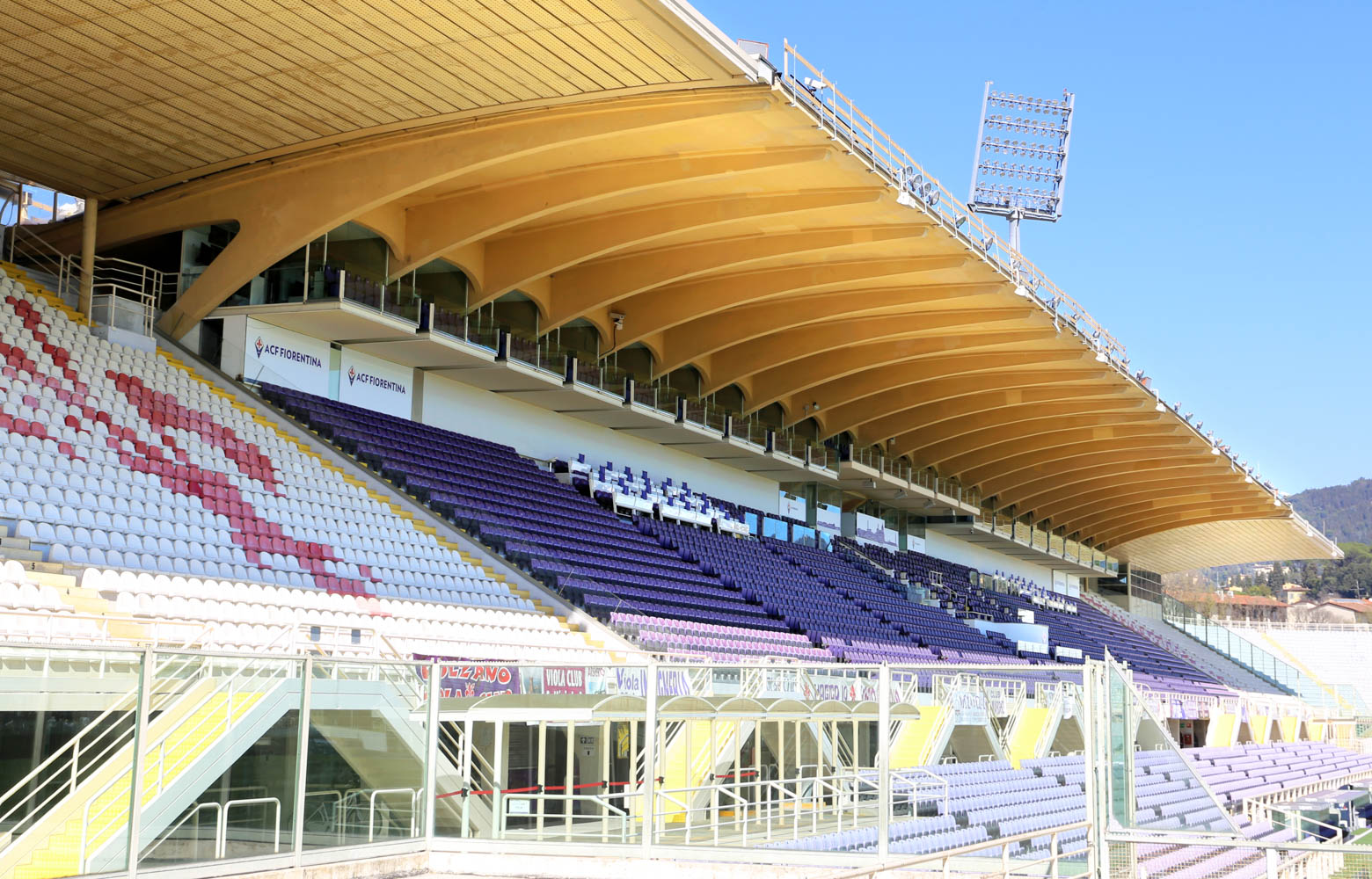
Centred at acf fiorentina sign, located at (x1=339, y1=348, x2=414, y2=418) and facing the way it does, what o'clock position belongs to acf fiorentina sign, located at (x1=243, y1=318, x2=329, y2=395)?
acf fiorentina sign, located at (x1=243, y1=318, x2=329, y2=395) is roughly at 3 o'clock from acf fiorentina sign, located at (x1=339, y1=348, x2=414, y2=418).

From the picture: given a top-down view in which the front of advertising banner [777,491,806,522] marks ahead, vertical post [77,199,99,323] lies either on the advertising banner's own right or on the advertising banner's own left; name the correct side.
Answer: on the advertising banner's own right

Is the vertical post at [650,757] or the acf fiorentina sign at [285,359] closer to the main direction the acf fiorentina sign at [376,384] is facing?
the vertical post

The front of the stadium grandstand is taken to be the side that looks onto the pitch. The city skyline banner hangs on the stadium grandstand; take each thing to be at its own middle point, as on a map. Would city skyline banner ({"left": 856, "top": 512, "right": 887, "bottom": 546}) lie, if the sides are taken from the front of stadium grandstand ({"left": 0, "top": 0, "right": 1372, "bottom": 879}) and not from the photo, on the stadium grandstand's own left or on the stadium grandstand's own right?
on the stadium grandstand's own left

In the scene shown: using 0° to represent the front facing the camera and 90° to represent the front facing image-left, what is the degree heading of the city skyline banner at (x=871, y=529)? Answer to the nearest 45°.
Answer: approximately 315°

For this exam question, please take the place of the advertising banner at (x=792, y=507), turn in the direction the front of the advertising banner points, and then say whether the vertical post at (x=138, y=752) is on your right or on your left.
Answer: on your right

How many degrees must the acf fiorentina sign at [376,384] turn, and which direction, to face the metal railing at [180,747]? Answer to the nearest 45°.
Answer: approximately 45° to its right
